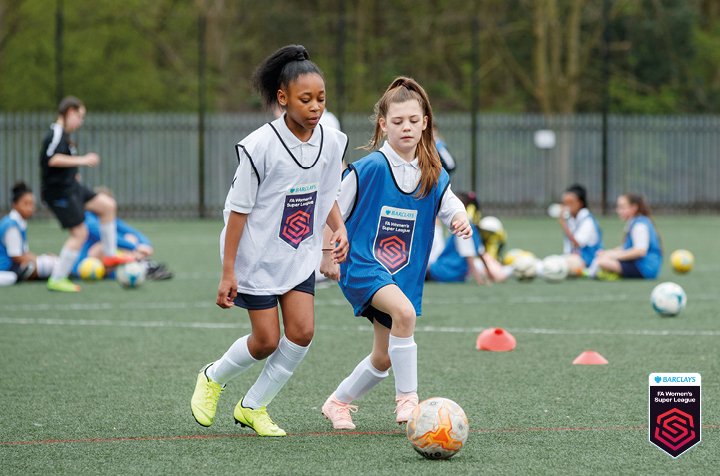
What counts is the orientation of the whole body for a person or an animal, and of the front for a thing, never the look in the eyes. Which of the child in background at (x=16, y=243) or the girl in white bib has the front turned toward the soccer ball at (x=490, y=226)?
the child in background

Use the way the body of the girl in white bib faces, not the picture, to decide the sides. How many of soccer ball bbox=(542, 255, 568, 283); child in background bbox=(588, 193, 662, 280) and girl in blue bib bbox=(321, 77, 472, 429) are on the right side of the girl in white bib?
0

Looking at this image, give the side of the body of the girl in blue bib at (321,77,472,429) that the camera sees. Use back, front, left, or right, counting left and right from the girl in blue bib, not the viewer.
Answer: front

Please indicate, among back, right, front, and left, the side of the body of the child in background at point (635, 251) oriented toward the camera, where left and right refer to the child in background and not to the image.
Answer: left

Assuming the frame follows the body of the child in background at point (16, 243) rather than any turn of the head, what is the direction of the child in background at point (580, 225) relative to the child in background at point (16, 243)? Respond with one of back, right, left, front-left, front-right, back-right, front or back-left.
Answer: front

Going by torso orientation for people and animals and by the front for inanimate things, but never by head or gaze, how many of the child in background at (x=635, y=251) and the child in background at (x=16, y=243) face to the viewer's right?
1

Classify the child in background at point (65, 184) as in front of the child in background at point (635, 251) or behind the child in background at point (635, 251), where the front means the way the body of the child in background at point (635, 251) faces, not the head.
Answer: in front

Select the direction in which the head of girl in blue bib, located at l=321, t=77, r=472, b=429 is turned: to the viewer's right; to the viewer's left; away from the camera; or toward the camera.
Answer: toward the camera

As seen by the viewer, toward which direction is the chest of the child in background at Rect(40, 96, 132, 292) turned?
to the viewer's right

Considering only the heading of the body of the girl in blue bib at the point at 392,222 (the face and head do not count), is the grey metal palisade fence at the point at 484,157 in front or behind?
behind

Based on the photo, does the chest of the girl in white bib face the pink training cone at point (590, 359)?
no

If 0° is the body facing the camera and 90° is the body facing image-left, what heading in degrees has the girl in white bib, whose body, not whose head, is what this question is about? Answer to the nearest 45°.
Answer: approximately 315°

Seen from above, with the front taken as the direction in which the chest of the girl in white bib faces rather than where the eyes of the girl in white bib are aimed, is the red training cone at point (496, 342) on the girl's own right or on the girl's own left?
on the girl's own left

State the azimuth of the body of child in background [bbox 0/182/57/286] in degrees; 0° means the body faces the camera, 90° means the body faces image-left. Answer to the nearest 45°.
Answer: approximately 270°

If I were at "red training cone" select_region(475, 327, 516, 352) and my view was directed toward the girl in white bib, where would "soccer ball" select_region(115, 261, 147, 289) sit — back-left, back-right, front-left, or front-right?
back-right
